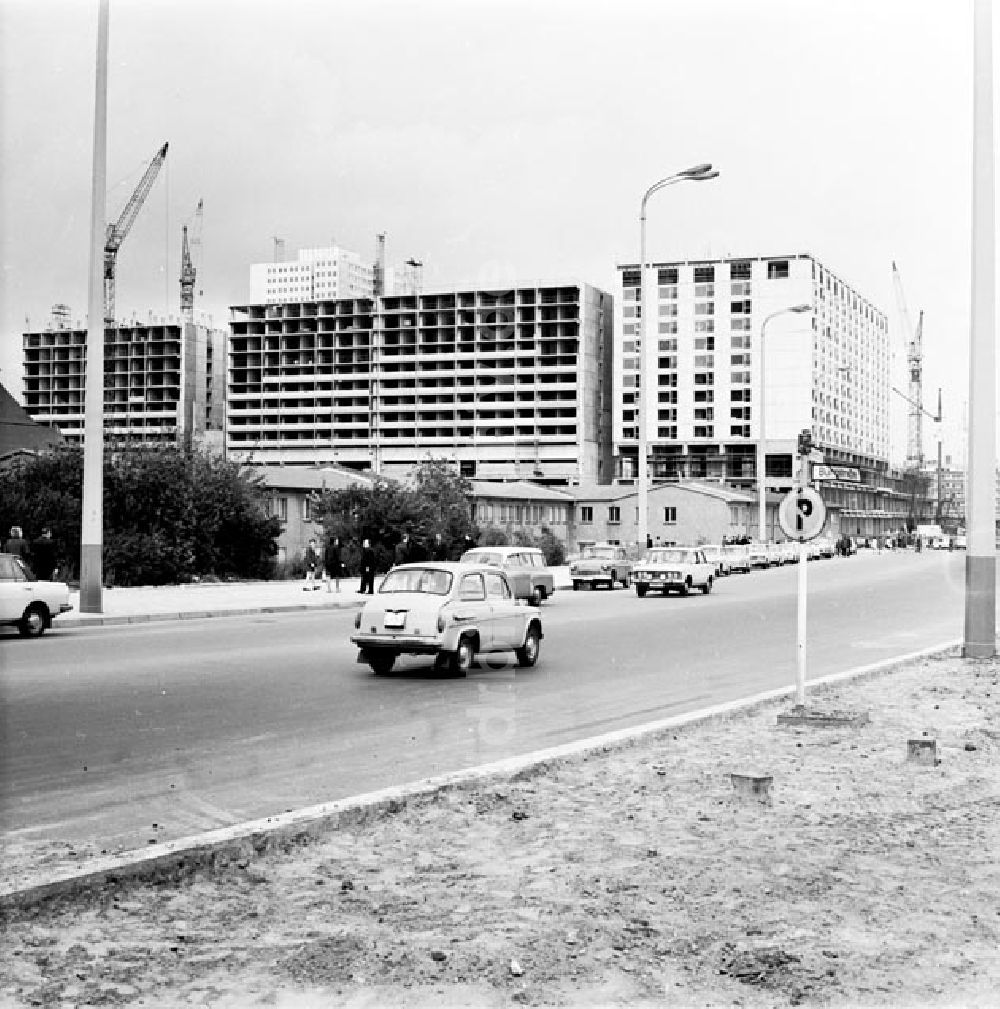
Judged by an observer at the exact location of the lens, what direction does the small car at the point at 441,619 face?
facing away from the viewer and to the right of the viewer

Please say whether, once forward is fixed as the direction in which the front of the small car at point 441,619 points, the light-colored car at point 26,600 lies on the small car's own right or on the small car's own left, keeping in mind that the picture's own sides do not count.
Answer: on the small car's own left

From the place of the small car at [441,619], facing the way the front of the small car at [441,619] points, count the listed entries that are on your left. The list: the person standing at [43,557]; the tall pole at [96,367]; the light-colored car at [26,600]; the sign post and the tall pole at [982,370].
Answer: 3

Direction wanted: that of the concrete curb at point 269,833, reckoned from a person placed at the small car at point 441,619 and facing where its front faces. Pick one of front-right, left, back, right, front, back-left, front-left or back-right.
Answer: back-right

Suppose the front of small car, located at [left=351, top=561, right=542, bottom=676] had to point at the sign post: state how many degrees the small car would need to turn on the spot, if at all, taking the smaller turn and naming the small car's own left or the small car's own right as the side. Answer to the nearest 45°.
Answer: approximately 90° to the small car's own right

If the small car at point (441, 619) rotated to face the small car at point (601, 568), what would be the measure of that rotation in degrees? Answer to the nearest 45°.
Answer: approximately 45° to its left

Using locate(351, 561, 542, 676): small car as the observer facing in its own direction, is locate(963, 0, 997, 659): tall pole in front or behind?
in front

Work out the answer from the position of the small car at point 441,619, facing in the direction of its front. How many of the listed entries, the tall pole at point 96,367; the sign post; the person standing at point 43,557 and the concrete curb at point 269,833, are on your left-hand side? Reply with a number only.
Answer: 2

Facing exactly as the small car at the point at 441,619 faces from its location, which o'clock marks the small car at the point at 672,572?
the small car at the point at 672,572 is roughly at 11 o'clock from the small car at the point at 441,619.

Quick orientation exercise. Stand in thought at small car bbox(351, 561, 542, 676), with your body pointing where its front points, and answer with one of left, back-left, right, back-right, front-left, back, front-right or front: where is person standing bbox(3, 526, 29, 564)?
left

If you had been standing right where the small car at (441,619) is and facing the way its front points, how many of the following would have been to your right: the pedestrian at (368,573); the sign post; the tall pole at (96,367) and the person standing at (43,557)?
1

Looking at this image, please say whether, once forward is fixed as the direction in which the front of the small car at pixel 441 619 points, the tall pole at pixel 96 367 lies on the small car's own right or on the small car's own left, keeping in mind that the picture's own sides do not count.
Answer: on the small car's own left

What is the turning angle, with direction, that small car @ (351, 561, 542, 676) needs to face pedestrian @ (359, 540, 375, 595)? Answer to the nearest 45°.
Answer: approximately 45° to its left
